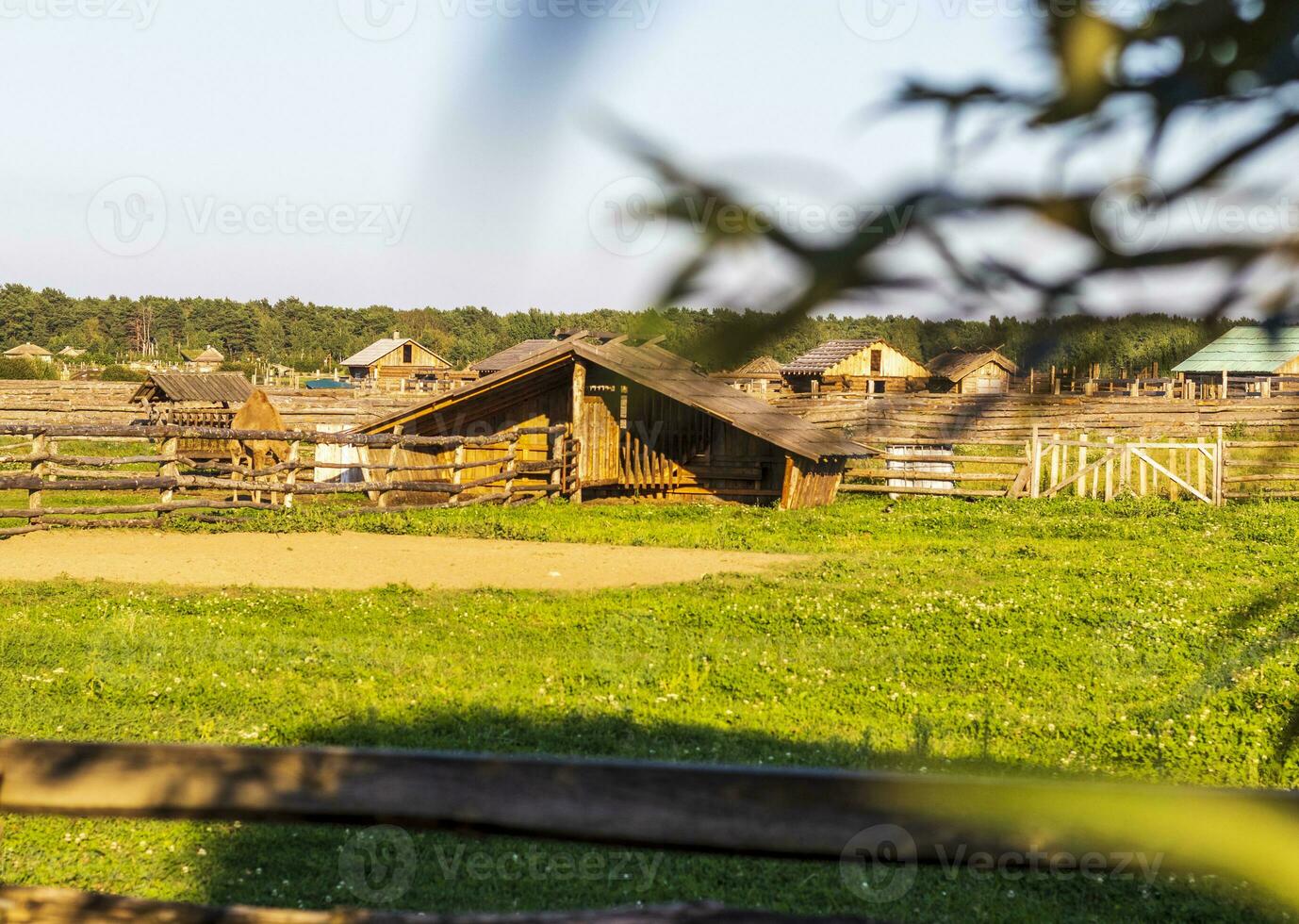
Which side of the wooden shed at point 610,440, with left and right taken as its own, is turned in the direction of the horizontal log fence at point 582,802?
front

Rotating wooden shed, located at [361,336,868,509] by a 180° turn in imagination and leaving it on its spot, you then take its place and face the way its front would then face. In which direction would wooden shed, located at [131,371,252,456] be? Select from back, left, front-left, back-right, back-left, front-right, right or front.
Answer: front-left

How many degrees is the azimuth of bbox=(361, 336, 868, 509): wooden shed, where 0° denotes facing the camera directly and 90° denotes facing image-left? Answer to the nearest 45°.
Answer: approximately 0°
